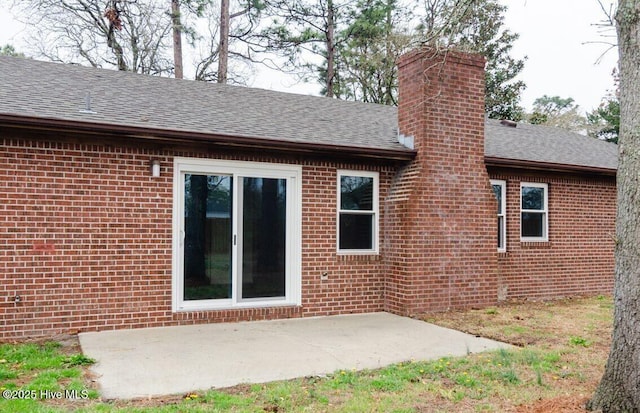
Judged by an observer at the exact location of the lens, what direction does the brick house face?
facing away from the viewer and to the left of the viewer
